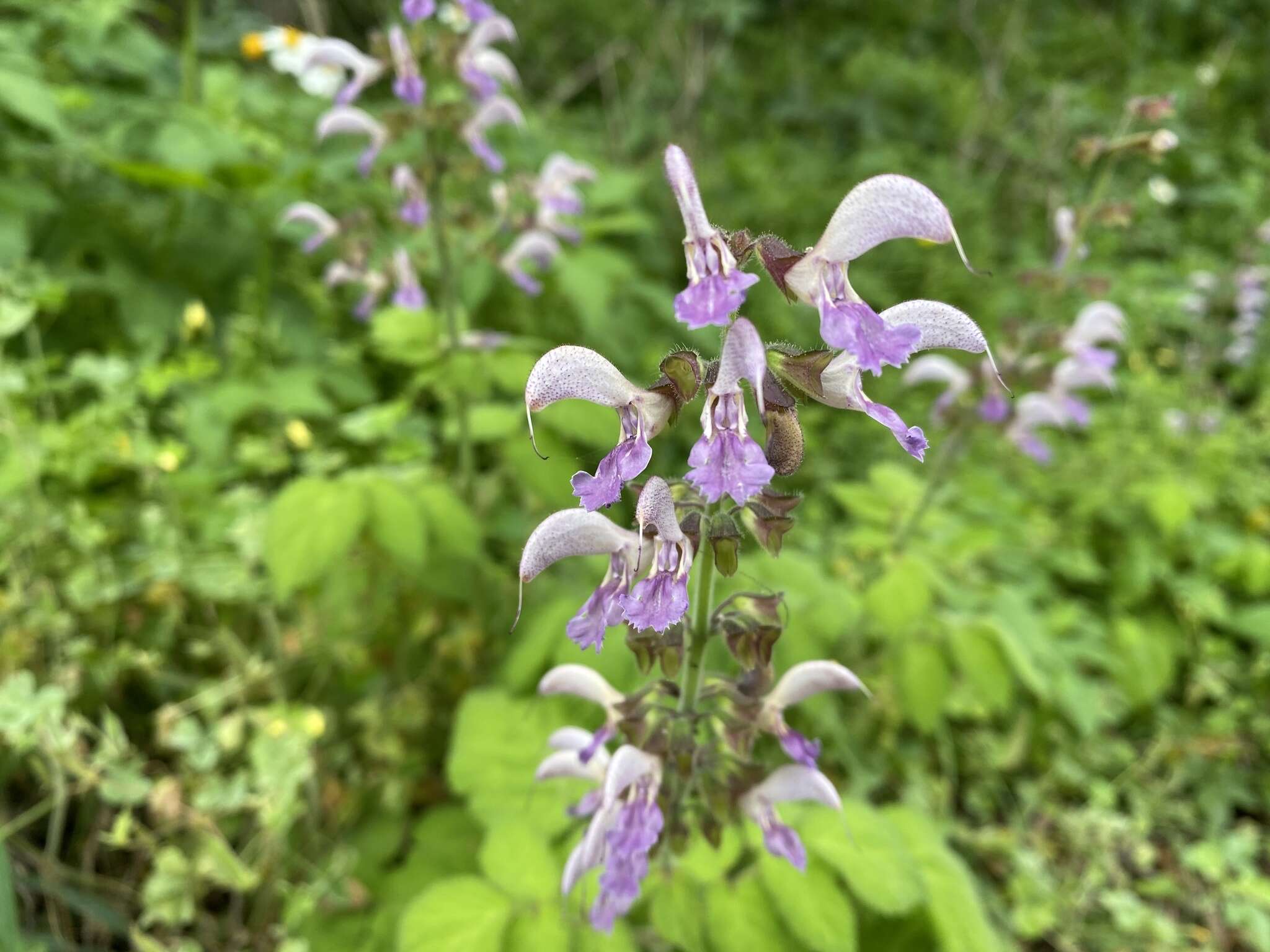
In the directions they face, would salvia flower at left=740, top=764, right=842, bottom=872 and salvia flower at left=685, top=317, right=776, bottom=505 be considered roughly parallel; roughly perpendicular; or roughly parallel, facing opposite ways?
roughly perpendicular

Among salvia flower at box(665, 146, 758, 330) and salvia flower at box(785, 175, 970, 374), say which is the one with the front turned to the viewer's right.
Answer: salvia flower at box(785, 175, 970, 374)

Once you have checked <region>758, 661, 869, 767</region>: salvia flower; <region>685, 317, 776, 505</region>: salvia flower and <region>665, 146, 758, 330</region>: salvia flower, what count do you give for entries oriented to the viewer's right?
1

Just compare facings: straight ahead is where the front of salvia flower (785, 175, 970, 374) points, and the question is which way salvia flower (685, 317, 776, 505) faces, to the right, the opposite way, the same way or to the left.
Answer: to the right

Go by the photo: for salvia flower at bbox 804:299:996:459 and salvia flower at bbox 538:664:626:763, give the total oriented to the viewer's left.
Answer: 1

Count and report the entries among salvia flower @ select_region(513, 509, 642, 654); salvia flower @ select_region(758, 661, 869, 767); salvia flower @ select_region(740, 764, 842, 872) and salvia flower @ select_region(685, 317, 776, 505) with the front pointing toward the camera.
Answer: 1

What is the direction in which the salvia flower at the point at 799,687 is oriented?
to the viewer's right

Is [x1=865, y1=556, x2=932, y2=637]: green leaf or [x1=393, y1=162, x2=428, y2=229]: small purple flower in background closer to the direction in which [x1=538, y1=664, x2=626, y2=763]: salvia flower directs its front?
the small purple flower in background

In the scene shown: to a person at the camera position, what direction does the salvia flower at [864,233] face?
facing to the right of the viewer

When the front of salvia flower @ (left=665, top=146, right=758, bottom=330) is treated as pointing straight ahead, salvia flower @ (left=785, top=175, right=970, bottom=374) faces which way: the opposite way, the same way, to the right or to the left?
to the left

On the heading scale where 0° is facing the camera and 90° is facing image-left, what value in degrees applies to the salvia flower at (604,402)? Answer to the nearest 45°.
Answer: approximately 90°

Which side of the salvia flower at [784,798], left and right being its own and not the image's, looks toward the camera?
right

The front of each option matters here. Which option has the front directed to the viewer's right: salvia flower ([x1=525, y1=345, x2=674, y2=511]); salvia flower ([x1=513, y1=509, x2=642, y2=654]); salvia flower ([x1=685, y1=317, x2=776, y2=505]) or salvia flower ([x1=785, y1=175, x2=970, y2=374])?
salvia flower ([x1=785, y1=175, x2=970, y2=374])

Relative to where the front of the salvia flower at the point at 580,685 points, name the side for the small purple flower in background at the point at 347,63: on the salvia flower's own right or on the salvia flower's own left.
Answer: on the salvia flower's own right

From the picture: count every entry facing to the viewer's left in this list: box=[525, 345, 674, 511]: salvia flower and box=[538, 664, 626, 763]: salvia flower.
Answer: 2
